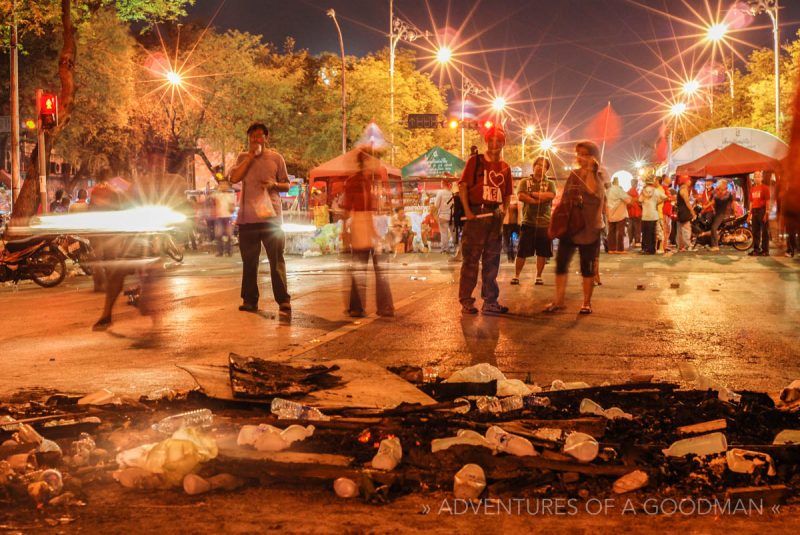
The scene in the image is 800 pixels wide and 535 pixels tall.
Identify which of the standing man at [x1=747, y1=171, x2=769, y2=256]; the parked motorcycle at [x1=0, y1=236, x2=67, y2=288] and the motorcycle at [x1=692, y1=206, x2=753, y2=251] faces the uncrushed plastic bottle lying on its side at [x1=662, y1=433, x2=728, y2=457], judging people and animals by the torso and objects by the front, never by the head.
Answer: the standing man

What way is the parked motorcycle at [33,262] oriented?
to the viewer's left

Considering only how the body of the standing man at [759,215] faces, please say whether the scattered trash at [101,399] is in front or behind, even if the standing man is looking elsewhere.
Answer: in front

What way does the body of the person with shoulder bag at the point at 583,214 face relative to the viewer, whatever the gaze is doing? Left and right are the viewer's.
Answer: facing the viewer and to the left of the viewer

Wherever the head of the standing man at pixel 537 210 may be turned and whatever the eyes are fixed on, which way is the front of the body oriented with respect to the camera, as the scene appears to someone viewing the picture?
toward the camera

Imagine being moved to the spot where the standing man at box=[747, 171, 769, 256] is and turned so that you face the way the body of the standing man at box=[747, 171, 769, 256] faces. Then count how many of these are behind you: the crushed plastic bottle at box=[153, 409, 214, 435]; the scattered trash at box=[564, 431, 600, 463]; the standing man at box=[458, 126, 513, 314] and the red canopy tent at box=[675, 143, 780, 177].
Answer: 1

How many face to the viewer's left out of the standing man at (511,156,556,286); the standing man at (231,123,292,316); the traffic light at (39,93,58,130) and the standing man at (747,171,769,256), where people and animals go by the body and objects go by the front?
0

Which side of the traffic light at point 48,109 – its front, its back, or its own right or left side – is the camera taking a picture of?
front

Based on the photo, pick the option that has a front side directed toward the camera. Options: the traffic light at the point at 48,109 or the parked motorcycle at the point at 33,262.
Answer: the traffic light

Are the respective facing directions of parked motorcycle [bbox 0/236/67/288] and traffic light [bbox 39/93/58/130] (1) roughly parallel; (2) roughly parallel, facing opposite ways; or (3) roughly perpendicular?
roughly perpendicular

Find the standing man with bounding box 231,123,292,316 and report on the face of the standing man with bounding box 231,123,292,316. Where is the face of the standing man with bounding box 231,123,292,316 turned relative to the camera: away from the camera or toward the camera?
toward the camera

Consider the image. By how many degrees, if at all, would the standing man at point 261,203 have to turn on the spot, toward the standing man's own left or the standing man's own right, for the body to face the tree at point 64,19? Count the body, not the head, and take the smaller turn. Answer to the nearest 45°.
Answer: approximately 180°
